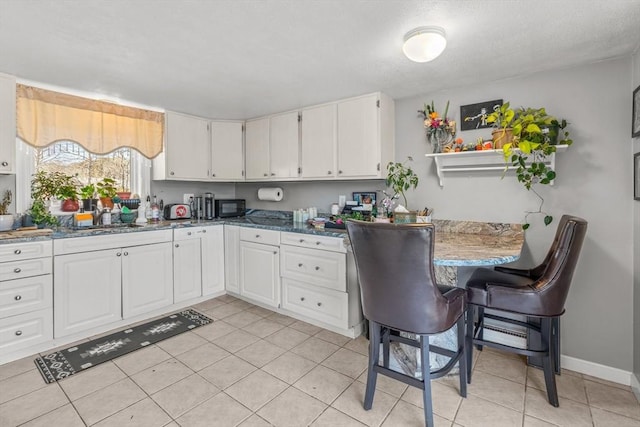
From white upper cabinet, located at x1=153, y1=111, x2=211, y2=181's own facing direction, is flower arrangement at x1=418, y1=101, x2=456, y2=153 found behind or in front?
in front

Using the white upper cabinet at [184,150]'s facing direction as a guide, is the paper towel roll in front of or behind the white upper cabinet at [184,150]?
in front

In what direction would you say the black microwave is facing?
toward the camera

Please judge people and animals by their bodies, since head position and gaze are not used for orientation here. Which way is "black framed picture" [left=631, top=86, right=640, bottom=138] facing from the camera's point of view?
to the viewer's left

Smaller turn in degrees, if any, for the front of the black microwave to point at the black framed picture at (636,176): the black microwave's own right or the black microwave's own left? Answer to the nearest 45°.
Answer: approximately 45° to the black microwave's own left

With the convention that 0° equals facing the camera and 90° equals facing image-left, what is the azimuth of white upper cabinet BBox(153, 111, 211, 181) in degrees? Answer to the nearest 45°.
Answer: approximately 315°

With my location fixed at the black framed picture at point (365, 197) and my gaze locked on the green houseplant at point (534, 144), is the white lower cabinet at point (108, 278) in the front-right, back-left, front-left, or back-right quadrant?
back-right

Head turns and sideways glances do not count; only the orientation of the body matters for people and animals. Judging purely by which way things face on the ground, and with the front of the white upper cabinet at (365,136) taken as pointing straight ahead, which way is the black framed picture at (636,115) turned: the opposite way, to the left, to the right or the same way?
to the right

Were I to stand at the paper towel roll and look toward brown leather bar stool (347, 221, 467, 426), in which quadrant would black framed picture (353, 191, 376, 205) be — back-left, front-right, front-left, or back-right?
front-left

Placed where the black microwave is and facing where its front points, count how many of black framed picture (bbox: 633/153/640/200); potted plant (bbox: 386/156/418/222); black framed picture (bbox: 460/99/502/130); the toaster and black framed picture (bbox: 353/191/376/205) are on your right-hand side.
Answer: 1

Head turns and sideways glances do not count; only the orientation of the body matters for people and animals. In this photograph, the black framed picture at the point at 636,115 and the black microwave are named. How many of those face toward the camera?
1

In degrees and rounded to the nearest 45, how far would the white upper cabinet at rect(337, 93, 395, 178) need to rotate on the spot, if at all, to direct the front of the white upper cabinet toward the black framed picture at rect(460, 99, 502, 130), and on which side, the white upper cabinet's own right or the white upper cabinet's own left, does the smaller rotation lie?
approximately 135° to the white upper cabinet's own left

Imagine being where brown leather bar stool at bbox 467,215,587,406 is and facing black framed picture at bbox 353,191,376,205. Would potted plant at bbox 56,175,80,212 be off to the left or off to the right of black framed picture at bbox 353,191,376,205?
left
